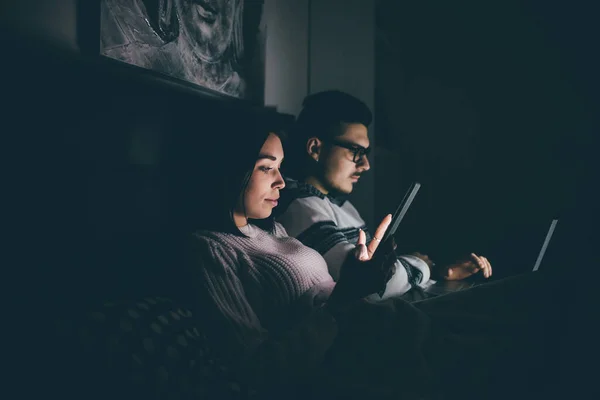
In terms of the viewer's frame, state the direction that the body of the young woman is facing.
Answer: to the viewer's right

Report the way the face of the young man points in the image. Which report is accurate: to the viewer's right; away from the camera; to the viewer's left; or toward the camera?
to the viewer's right

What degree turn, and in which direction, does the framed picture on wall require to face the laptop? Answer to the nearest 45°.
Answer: approximately 45° to its left

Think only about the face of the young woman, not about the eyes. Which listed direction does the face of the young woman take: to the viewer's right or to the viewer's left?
to the viewer's right

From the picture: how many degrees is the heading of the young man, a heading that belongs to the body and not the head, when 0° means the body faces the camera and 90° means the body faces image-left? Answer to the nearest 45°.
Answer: approximately 270°

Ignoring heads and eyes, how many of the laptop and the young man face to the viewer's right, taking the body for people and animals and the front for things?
1

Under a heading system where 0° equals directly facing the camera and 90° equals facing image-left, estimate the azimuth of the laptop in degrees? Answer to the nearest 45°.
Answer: approximately 90°

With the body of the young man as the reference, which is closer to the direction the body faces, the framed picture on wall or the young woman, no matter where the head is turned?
the young woman

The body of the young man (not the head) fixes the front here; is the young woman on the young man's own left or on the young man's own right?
on the young man's own right
